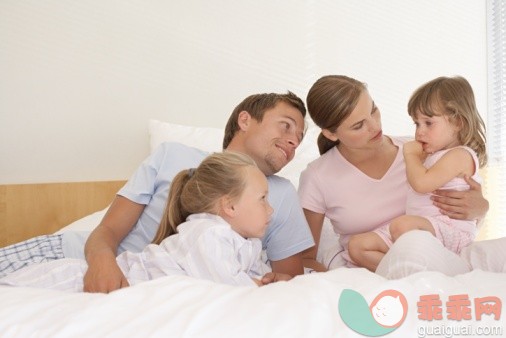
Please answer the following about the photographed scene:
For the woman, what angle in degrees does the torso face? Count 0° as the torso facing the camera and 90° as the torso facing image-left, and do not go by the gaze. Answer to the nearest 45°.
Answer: approximately 315°

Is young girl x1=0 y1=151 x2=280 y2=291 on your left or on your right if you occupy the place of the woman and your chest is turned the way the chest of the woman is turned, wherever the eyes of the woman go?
on your right

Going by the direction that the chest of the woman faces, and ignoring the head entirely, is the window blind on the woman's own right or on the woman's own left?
on the woman's own left
